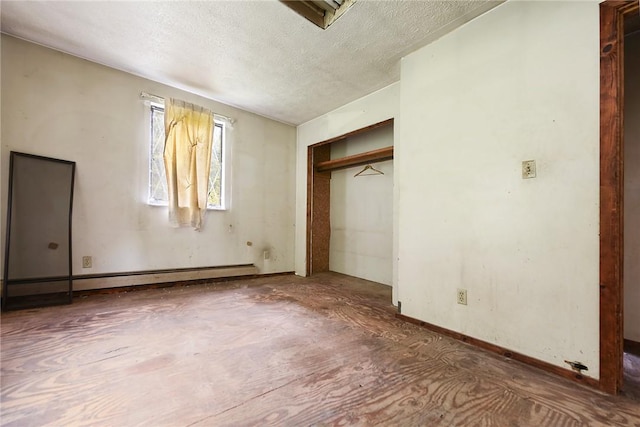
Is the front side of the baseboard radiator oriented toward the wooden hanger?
no

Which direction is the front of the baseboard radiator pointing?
toward the camera
